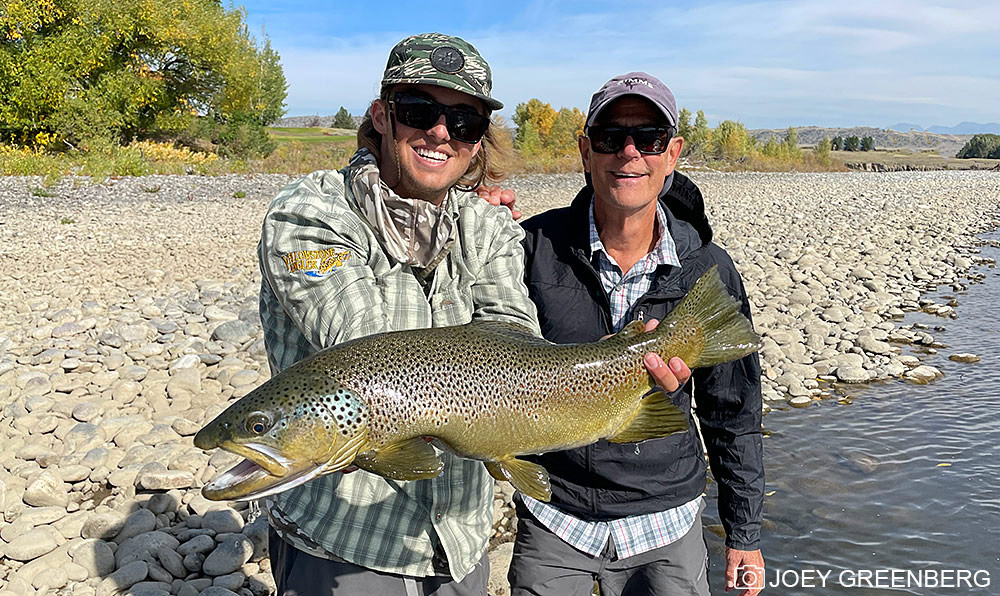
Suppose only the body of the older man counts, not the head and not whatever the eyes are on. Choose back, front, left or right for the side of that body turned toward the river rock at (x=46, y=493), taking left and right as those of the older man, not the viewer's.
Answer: right

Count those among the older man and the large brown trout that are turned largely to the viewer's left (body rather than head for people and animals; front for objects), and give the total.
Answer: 1

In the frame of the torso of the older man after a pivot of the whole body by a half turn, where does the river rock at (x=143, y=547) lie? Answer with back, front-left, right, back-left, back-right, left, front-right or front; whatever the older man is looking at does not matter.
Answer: left

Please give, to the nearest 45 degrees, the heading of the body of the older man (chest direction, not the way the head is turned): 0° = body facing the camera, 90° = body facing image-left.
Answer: approximately 0°

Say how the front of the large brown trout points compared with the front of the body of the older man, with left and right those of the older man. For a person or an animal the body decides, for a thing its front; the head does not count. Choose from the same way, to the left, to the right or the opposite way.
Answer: to the right

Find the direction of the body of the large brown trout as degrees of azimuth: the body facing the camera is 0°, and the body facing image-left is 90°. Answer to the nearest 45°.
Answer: approximately 90°

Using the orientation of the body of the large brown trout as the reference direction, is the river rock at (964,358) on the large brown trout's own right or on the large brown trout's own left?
on the large brown trout's own right

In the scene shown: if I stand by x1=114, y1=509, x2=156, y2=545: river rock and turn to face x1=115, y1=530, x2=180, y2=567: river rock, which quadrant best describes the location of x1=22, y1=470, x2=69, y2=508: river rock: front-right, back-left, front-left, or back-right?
back-right

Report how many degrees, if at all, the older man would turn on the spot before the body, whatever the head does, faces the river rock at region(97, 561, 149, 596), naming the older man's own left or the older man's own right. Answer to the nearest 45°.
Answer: approximately 90° to the older man's own right

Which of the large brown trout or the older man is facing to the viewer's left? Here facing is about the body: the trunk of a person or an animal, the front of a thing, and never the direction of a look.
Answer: the large brown trout
